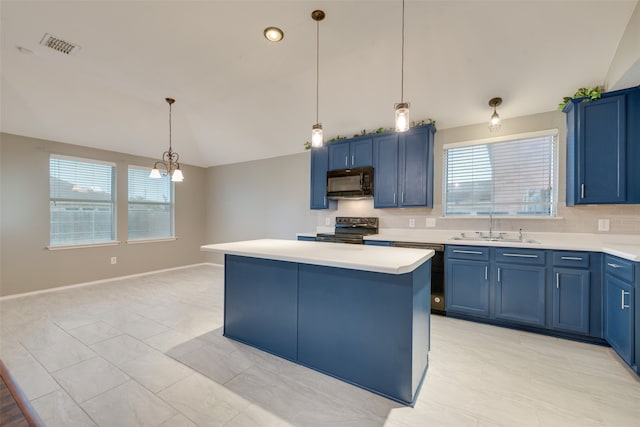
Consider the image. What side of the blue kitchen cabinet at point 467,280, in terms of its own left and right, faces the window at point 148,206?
right

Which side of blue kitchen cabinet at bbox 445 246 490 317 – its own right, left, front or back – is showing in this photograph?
front

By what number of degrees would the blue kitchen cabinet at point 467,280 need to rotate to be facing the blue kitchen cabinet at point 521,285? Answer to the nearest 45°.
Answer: approximately 90° to its left

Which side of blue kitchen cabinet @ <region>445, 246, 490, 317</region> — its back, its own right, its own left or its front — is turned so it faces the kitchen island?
front

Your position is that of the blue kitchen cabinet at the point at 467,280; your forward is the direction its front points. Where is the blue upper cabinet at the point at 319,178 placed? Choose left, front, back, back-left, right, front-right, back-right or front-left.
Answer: right

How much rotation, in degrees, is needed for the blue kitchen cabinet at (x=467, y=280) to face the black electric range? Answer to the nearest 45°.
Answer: approximately 90° to its right
